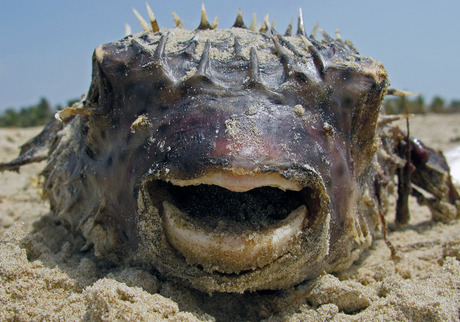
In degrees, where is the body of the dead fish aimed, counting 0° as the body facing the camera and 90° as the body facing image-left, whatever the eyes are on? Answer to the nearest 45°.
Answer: approximately 0°
